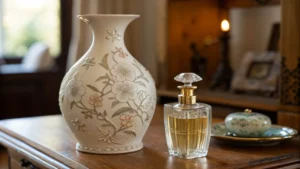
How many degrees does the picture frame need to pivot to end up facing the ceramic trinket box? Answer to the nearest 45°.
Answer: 0° — it already faces it

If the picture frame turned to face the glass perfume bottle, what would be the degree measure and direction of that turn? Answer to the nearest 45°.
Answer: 0° — it already faces it

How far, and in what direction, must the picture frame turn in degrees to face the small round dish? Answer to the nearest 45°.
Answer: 0° — it already faces it

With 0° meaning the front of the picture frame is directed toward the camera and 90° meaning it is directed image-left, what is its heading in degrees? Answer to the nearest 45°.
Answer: approximately 0°

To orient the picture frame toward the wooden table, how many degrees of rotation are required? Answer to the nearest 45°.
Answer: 0° — it already faces it
